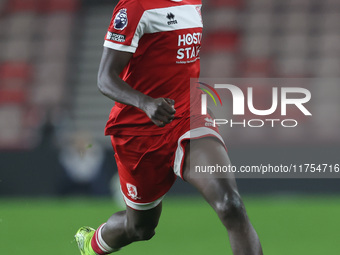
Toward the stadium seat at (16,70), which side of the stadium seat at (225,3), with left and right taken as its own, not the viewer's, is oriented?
right

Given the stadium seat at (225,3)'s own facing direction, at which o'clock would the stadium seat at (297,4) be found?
the stadium seat at (297,4) is roughly at 9 o'clock from the stadium seat at (225,3).

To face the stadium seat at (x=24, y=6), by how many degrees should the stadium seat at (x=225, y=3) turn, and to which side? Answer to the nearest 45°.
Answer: approximately 90° to its right

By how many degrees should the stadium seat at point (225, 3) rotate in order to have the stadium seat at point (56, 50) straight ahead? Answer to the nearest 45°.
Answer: approximately 90° to its right

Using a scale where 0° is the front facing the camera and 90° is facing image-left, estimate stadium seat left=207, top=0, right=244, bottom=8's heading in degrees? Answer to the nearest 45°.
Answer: approximately 0°

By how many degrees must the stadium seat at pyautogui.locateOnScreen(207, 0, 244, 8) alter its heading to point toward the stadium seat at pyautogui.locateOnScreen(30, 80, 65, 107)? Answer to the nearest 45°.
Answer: approximately 90° to its right

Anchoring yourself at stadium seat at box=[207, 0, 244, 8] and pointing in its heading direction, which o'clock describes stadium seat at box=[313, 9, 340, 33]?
stadium seat at box=[313, 9, 340, 33] is roughly at 9 o'clock from stadium seat at box=[207, 0, 244, 8].

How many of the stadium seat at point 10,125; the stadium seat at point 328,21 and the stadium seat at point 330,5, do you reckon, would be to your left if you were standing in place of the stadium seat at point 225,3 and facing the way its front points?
2

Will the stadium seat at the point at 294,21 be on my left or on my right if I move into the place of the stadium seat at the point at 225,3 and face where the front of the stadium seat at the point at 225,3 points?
on my left

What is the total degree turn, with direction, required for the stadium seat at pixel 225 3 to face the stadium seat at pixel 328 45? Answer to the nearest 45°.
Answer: approximately 90° to its left

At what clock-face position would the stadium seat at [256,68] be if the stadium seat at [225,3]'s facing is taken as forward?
the stadium seat at [256,68] is roughly at 11 o'clock from the stadium seat at [225,3].
